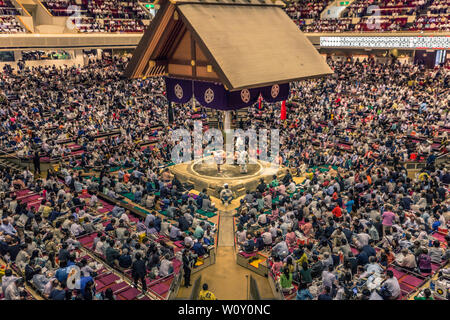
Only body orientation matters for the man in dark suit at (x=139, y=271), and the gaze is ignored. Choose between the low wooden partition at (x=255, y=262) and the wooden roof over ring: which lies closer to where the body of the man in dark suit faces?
the wooden roof over ring

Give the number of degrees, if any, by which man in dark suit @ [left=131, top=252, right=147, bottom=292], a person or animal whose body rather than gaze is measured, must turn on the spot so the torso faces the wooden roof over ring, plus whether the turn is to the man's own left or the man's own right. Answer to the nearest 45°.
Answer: approximately 45° to the man's own right

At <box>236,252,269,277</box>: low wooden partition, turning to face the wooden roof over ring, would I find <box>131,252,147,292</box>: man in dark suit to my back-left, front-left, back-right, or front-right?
back-left

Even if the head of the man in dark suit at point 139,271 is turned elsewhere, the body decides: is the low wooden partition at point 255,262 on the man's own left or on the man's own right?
on the man's own right

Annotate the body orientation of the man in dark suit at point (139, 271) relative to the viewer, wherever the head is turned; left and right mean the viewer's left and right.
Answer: facing away from the viewer
